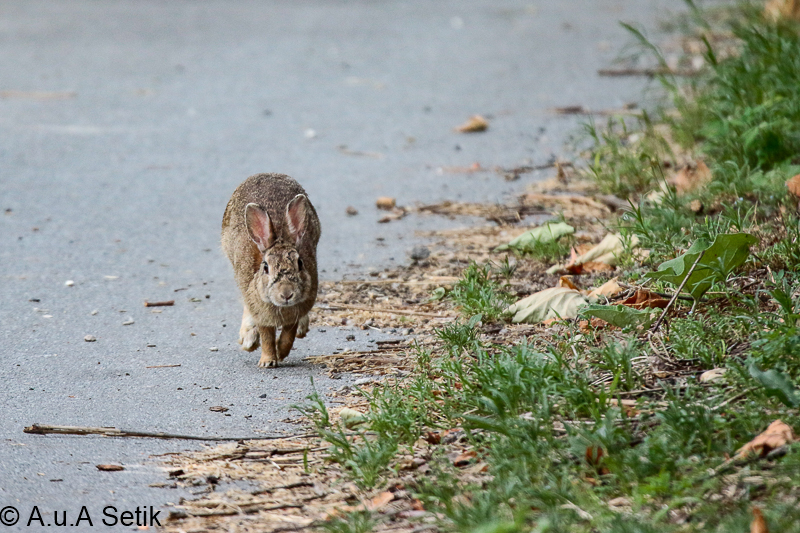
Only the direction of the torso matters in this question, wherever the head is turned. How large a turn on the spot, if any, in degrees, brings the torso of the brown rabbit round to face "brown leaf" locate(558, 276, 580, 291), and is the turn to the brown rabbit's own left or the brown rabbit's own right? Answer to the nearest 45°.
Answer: approximately 90° to the brown rabbit's own left

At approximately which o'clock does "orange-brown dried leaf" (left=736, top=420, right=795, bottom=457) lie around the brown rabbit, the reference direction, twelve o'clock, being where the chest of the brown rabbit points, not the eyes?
The orange-brown dried leaf is roughly at 11 o'clock from the brown rabbit.

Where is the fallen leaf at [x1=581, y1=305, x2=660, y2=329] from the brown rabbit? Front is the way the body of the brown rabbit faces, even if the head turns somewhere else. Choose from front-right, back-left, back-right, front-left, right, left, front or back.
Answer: front-left

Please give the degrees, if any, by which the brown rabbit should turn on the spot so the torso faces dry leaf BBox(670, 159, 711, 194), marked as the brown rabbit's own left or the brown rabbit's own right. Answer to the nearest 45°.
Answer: approximately 135° to the brown rabbit's own left

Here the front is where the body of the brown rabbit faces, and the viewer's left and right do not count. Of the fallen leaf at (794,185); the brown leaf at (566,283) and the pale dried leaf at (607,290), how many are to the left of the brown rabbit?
3

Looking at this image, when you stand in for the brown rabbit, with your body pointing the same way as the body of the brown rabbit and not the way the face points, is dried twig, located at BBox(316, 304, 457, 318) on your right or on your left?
on your left

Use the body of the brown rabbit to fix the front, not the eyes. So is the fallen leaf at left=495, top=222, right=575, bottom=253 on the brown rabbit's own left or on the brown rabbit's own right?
on the brown rabbit's own left

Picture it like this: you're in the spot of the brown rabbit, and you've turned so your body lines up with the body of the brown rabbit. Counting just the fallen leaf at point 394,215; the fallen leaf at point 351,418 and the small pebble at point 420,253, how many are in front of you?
1

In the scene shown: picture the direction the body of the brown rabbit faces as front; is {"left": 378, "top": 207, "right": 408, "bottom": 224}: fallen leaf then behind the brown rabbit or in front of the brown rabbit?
behind

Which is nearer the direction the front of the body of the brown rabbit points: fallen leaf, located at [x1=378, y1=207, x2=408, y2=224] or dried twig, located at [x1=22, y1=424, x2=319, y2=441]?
the dried twig

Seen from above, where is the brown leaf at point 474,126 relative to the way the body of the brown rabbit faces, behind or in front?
behind

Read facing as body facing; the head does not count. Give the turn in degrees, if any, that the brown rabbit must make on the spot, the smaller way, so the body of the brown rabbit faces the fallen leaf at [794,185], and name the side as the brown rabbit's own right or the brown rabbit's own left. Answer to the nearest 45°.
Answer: approximately 90° to the brown rabbit's own left

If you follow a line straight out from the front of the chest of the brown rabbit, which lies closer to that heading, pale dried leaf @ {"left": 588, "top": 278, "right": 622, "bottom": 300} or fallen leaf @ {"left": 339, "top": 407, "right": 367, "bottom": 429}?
the fallen leaf

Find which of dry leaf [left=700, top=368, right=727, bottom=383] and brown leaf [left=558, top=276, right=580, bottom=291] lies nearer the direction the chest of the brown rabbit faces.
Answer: the dry leaf

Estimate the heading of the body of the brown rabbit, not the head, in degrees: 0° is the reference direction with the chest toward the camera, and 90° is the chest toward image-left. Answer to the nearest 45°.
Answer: approximately 0°
